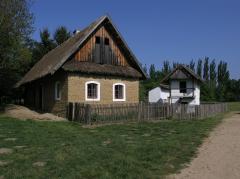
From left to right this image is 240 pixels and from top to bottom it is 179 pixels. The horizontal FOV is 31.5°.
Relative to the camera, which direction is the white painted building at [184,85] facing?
toward the camera

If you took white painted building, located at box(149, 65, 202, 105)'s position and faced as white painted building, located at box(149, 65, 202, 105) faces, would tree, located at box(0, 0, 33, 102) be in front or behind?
in front

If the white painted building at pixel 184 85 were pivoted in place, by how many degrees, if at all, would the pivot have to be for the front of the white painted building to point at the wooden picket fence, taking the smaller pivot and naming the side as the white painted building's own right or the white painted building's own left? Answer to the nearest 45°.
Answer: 0° — it already faces it

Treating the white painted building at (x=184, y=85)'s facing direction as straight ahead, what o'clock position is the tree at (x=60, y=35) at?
The tree is roughly at 3 o'clock from the white painted building.

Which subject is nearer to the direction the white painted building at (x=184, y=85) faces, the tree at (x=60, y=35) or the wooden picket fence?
the wooden picket fence

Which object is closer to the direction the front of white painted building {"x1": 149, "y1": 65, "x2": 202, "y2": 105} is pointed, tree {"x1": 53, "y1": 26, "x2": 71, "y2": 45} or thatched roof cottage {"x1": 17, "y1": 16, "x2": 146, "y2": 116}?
the thatched roof cottage

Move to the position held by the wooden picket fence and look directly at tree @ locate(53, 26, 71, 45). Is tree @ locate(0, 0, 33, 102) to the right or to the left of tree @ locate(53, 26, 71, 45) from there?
left

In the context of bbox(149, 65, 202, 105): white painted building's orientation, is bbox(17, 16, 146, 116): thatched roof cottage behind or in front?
in front
